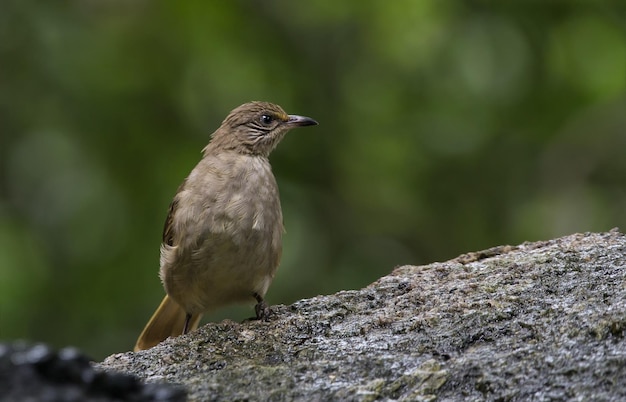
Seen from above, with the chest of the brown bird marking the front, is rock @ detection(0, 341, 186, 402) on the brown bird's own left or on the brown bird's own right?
on the brown bird's own right

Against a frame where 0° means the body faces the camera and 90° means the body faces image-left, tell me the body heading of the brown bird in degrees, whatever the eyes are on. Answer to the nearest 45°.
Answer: approximately 315°
